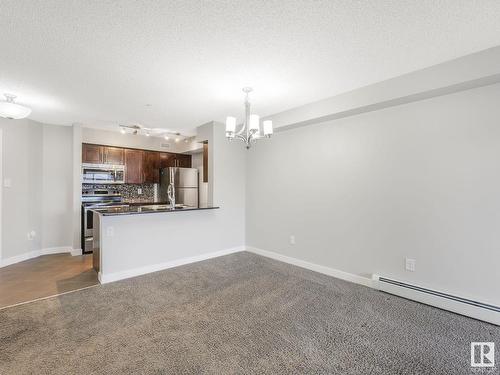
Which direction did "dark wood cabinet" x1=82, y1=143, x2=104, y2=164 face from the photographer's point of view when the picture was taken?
facing the viewer

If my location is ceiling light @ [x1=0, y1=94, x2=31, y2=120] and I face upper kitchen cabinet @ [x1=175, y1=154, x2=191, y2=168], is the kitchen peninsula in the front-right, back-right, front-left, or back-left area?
front-right

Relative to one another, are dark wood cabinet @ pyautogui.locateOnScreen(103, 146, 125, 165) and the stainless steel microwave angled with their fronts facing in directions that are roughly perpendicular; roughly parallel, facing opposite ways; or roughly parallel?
roughly parallel

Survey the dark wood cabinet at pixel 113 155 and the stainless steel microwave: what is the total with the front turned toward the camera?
2

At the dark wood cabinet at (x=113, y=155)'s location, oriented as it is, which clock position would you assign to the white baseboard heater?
The white baseboard heater is roughly at 11 o'clock from the dark wood cabinet.

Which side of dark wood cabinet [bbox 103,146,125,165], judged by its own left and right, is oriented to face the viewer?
front

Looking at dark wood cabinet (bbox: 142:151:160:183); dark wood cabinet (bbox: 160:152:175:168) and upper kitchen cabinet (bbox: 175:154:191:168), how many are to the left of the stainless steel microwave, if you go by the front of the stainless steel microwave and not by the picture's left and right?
3

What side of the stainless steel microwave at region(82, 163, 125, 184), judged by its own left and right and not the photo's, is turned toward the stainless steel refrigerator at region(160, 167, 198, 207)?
left

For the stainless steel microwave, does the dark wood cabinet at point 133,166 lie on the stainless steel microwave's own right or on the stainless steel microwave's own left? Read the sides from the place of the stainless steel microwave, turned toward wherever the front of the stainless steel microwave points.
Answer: on the stainless steel microwave's own left

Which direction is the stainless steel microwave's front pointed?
toward the camera

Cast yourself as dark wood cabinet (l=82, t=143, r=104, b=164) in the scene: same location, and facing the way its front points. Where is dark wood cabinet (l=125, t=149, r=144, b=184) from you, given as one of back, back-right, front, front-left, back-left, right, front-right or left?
left

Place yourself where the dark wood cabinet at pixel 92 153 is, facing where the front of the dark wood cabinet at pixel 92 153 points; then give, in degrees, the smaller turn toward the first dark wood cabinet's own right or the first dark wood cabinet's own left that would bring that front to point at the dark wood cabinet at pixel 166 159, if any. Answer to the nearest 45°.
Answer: approximately 90° to the first dark wood cabinet's own left

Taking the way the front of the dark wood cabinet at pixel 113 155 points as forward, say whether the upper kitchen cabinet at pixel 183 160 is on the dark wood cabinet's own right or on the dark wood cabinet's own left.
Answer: on the dark wood cabinet's own left

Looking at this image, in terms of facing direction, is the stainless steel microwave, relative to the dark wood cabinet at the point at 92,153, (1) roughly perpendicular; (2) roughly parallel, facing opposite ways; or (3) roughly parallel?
roughly parallel

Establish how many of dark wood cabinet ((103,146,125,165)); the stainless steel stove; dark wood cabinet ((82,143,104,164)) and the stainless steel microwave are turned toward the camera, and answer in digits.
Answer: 4
